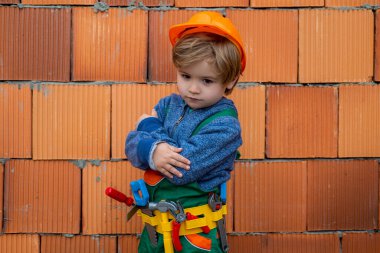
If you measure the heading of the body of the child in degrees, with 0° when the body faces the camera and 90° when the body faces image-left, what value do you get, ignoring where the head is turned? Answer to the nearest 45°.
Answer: approximately 45°
